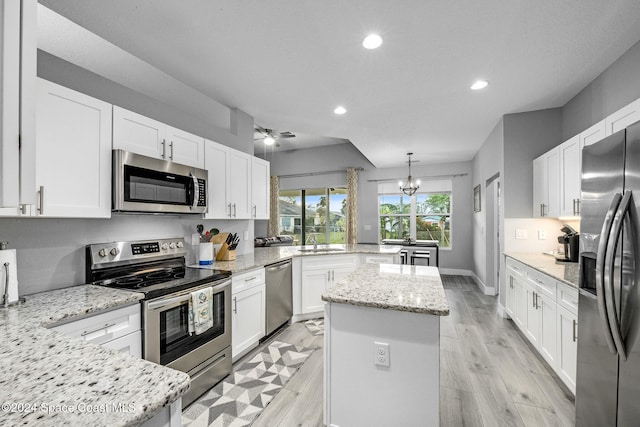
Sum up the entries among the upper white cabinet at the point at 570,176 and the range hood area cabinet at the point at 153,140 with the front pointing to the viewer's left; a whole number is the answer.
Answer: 1

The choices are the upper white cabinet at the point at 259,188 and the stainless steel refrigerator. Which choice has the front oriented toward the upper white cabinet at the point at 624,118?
the upper white cabinet at the point at 259,188

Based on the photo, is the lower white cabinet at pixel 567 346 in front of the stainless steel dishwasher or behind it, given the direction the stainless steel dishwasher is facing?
in front

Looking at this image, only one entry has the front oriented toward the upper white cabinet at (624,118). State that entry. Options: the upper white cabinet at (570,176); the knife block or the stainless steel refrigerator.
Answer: the knife block

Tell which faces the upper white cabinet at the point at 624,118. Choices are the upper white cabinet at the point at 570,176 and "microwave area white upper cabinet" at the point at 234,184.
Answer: the microwave area white upper cabinet

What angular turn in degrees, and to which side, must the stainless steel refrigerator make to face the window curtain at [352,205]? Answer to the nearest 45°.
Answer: approximately 90° to its right

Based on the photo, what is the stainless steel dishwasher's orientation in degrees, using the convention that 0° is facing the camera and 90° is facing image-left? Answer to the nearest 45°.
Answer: approximately 315°

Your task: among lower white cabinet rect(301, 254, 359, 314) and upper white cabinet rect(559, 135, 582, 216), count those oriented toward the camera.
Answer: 1

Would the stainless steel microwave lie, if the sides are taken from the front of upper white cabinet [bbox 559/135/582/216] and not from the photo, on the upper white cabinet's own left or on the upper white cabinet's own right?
on the upper white cabinet's own left

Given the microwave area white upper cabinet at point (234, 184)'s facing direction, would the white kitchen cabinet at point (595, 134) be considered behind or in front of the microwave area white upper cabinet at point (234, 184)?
in front

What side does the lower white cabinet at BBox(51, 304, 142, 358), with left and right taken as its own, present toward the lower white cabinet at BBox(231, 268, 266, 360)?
left

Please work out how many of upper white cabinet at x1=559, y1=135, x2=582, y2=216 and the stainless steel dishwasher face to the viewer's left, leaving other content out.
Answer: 1

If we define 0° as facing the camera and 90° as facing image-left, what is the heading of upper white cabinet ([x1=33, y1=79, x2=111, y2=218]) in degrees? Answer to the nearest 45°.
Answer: approximately 315°
